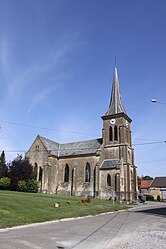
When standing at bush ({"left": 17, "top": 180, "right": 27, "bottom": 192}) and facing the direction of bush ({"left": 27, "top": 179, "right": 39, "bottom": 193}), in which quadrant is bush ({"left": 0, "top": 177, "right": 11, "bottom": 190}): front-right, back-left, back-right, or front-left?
back-left

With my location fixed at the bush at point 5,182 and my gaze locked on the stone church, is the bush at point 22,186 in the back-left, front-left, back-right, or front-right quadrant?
front-right

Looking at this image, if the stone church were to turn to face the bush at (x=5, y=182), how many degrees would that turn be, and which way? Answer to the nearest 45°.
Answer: approximately 135° to its right

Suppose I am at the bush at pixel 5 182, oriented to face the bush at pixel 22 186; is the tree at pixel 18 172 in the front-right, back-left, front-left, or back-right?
front-left
